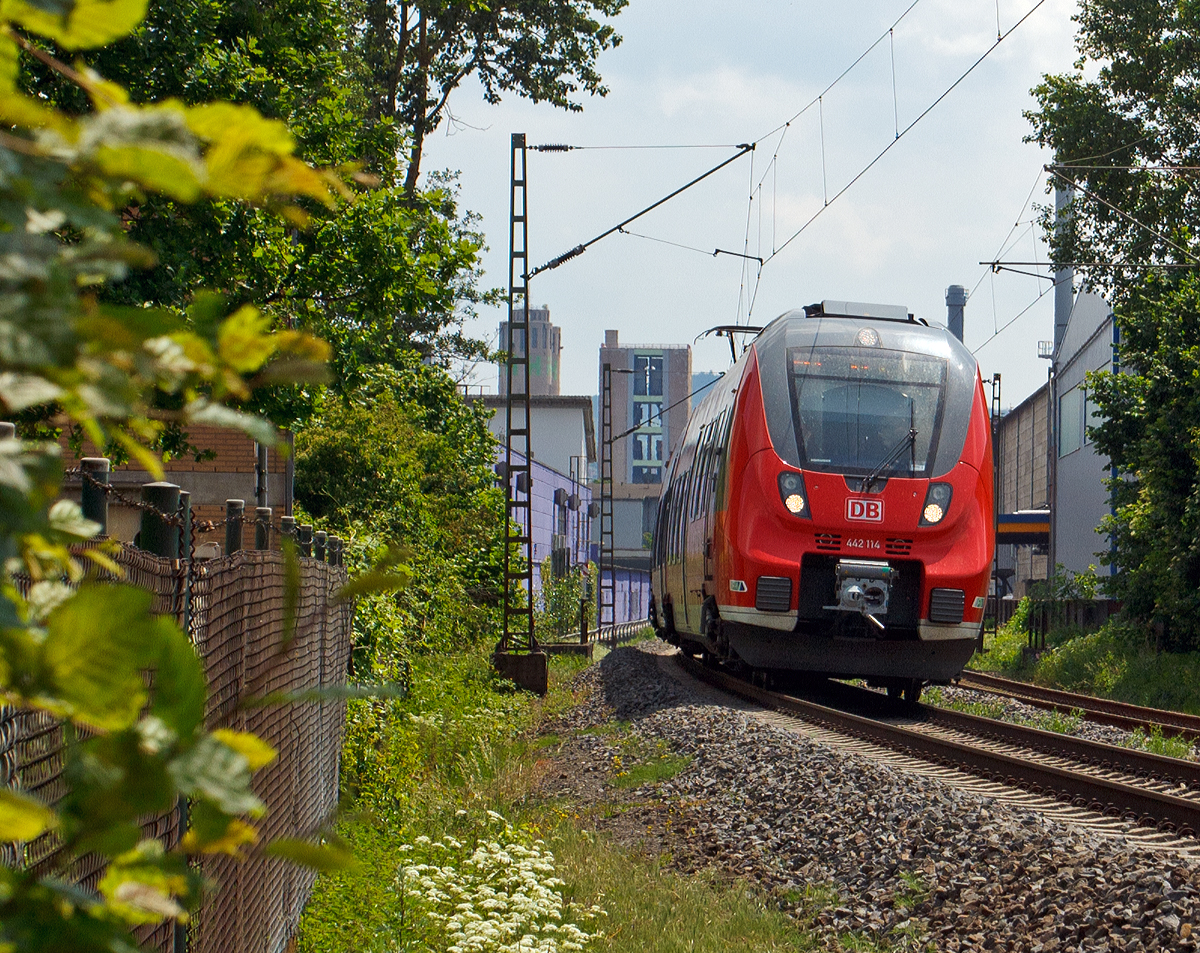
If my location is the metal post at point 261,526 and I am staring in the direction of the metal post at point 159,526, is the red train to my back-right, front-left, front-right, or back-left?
back-left

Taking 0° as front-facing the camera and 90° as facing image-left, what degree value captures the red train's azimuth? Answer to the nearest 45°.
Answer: approximately 0°

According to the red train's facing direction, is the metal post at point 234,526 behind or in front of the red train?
in front

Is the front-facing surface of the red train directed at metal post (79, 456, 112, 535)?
yes

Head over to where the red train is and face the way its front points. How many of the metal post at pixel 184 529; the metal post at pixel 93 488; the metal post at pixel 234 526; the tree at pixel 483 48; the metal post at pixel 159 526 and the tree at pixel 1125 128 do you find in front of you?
4

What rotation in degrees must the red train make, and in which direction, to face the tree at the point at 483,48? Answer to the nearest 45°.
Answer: approximately 135° to its right

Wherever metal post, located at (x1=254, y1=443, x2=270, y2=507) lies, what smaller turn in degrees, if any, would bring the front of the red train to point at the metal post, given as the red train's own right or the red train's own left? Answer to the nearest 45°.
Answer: approximately 90° to the red train's own right

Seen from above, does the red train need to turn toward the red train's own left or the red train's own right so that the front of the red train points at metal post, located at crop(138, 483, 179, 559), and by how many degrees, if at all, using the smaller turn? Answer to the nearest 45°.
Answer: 0° — it already faces it

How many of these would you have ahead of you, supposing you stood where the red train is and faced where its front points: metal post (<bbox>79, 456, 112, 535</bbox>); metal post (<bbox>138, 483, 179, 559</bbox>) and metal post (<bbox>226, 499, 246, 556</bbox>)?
3

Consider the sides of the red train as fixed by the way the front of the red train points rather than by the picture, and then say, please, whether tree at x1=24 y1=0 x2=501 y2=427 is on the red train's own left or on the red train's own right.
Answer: on the red train's own right

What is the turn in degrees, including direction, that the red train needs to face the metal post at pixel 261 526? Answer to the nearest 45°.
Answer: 0° — it already faces it

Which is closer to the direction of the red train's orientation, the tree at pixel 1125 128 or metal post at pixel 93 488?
the metal post
